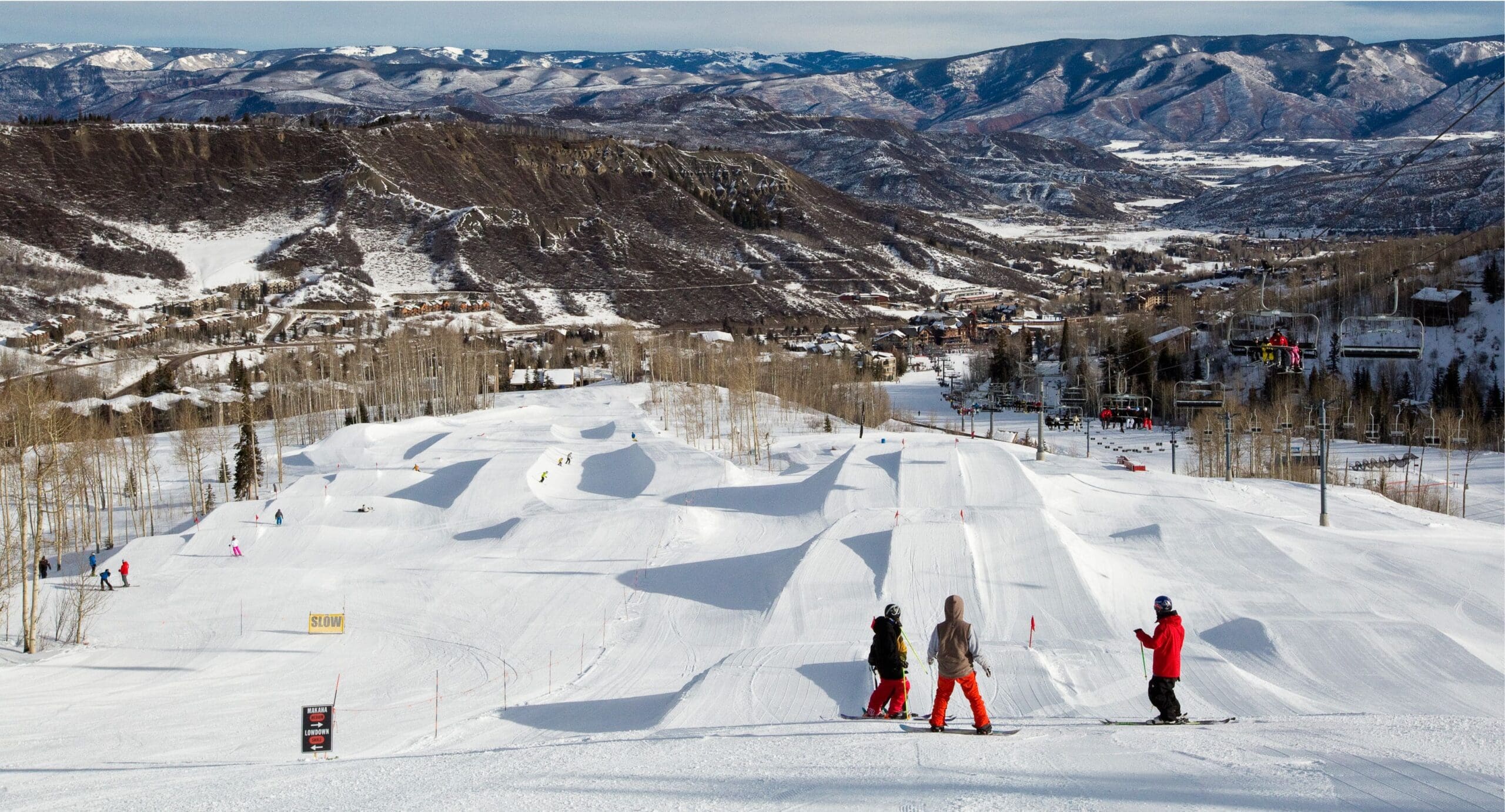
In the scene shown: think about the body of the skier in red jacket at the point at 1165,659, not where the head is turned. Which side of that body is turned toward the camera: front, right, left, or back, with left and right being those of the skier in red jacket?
left

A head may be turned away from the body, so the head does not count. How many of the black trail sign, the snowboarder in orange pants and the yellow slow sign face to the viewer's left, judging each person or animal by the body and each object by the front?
0

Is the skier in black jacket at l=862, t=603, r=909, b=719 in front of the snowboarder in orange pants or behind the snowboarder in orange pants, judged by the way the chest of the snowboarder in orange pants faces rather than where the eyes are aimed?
in front

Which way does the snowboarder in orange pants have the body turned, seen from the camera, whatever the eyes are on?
away from the camera

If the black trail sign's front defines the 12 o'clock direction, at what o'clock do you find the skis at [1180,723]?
The skis is roughly at 10 o'clock from the black trail sign.

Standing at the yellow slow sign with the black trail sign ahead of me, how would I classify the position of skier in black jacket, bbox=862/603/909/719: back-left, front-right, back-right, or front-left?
front-left

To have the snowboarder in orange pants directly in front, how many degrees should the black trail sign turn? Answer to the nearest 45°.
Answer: approximately 45° to its left

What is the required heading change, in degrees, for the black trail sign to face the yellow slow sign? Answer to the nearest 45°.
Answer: approximately 180°

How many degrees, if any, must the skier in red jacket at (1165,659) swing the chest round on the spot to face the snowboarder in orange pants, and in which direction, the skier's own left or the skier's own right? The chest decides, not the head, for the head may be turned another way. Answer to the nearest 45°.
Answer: approximately 45° to the skier's own left

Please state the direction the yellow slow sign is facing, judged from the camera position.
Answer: facing the viewer

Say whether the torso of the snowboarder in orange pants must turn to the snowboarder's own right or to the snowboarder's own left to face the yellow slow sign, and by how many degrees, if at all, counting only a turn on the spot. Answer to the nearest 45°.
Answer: approximately 45° to the snowboarder's own left
